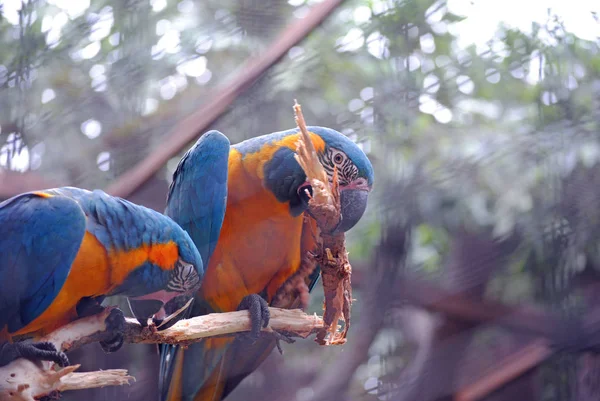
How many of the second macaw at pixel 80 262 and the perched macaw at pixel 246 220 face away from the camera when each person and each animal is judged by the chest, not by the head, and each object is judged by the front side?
0

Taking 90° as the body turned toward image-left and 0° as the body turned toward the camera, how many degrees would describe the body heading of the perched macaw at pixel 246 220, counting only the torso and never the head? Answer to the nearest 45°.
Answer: approximately 315°

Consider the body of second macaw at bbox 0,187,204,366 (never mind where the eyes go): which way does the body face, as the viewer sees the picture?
to the viewer's right
